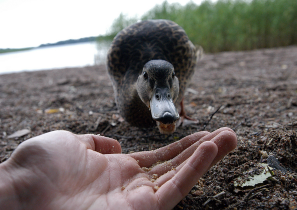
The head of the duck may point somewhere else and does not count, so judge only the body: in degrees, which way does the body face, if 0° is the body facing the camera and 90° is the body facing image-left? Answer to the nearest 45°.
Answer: approximately 0°
